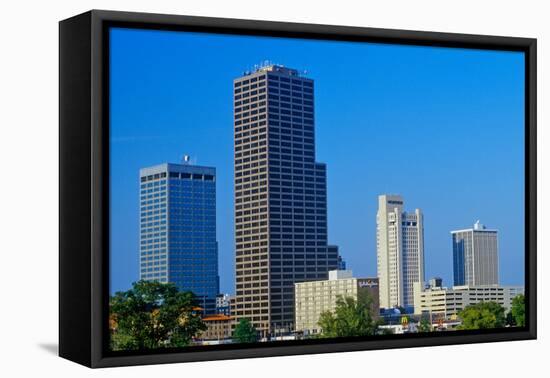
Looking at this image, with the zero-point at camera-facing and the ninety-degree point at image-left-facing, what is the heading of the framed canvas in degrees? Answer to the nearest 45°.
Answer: approximately 315°
